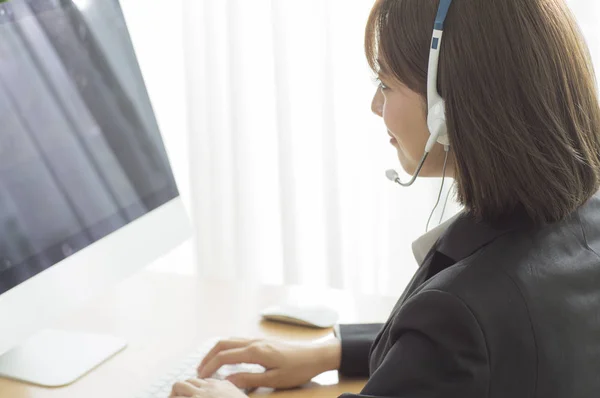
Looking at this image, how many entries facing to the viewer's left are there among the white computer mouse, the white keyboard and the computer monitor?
1

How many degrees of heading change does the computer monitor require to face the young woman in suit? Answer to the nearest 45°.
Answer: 0° — it already faces them

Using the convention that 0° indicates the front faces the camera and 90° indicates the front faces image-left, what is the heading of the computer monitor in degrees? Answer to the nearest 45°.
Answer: approximately 315°

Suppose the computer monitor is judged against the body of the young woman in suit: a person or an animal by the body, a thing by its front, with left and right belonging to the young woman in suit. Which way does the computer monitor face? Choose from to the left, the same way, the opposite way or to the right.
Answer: the opposite way

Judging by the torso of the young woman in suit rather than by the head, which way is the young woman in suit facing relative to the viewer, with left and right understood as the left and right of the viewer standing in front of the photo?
facing away from the viewer and to the left of the viewer

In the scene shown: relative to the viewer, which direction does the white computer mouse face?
to the viewer's left

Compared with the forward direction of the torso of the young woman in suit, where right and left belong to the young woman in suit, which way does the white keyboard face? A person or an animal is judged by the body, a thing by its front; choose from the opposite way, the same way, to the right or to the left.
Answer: the opposite way

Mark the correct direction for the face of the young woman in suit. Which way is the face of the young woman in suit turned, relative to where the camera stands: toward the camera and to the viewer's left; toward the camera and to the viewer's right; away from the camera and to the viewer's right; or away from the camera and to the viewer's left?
away from the camera and to the viewer's left

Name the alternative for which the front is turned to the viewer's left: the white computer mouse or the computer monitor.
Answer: the white computer mouse

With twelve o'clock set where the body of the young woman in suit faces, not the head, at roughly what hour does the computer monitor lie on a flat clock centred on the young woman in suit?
The computer monitor is roughly at 11 o'clock from the young woman in suit.
